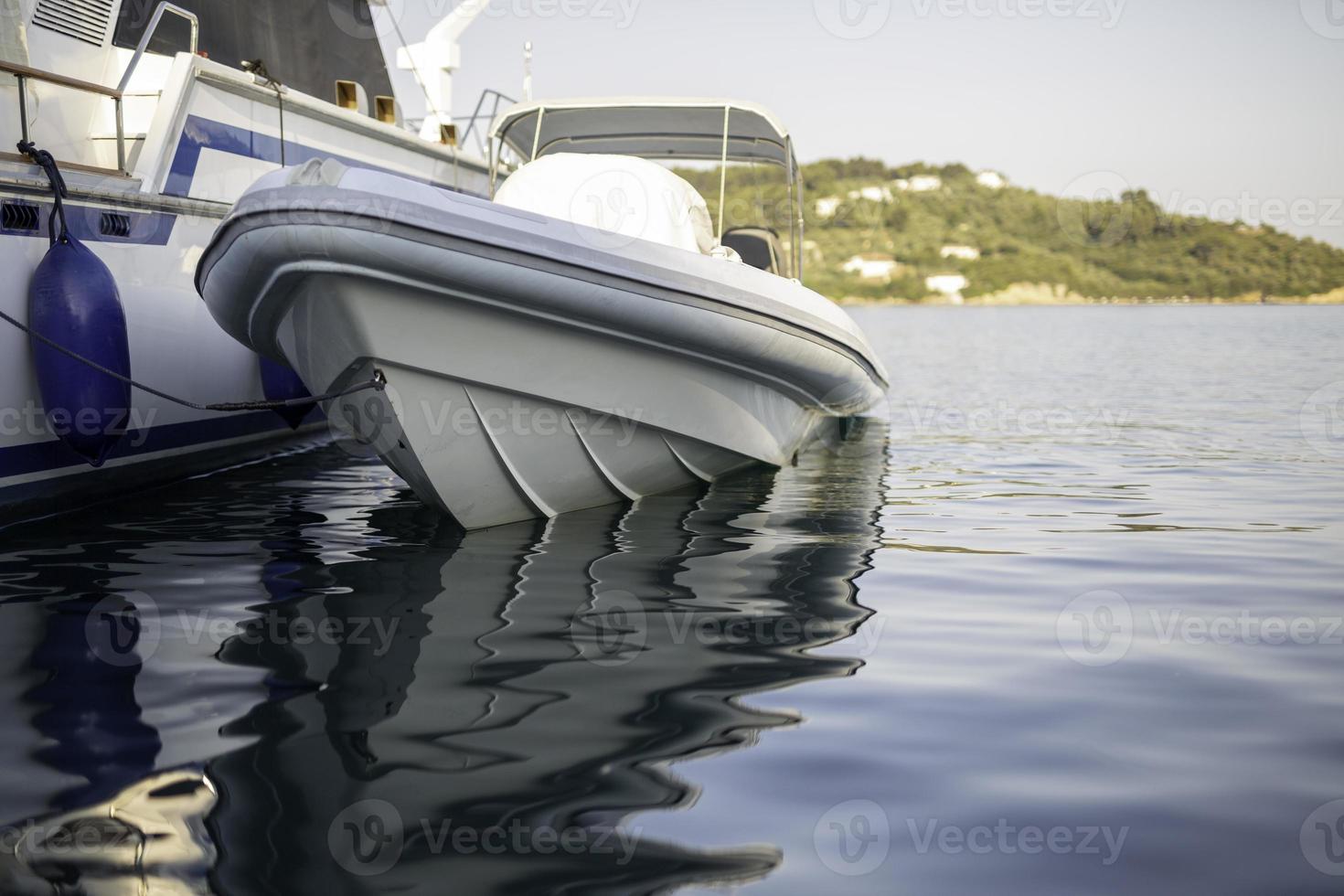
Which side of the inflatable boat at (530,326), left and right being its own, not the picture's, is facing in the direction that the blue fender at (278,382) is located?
right

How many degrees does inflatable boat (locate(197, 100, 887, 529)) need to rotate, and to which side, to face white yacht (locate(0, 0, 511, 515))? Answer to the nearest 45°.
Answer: approximately 90° to its right

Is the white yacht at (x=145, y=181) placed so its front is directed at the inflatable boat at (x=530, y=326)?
no

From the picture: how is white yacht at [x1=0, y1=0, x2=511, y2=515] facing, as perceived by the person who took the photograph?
facing away from the viewer and to the right of the viewer

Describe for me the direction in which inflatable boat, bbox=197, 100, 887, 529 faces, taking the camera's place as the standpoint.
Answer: facing the viewer and to the left of the viewer

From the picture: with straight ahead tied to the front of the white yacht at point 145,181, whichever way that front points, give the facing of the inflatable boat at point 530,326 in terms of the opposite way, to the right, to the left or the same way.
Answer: the opposite way
